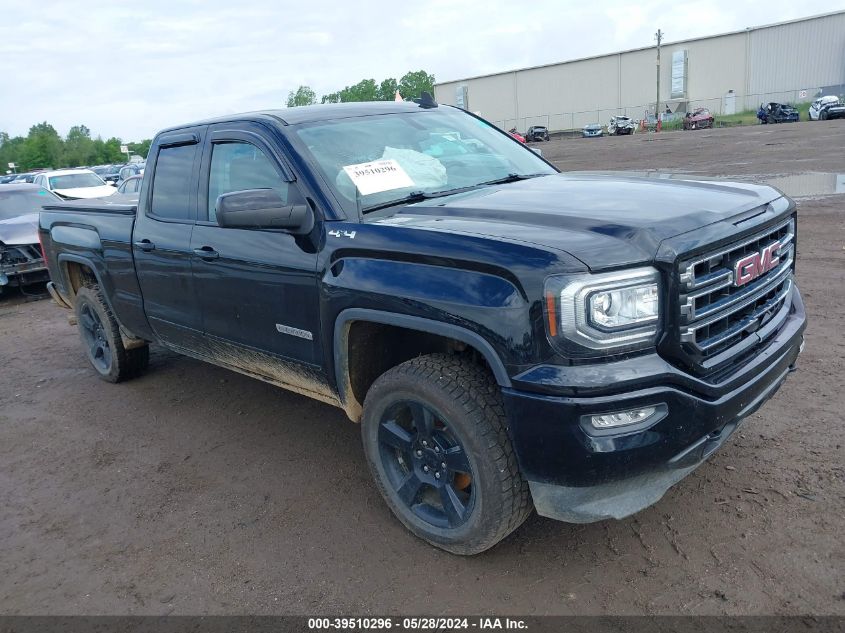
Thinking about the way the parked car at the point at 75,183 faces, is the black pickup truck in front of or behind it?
in front

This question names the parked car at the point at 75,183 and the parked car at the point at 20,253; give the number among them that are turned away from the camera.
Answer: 0

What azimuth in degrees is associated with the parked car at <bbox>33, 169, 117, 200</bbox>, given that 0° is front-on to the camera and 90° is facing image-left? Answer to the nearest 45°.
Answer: approximately 315°

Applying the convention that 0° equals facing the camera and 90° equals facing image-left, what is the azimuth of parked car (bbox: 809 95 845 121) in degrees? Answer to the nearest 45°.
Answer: approximately 45°

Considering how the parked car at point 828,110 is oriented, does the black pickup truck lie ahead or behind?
ahead

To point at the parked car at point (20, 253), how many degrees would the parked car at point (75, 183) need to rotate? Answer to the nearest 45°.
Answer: approximately 45° to its right

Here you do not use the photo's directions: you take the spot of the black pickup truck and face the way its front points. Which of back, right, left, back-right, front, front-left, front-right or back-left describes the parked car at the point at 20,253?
back

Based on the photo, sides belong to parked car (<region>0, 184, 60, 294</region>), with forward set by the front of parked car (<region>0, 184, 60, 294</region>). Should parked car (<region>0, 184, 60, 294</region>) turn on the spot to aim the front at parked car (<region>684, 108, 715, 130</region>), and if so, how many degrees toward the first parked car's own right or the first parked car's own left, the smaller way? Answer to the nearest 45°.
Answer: approximately 90° to the first parked car's own left

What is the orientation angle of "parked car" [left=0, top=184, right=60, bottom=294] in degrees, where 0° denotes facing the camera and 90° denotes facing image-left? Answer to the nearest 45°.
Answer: approximately 315°

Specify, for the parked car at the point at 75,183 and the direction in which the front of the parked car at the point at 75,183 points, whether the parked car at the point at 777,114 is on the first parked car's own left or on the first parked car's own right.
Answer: on the first parked car's own left

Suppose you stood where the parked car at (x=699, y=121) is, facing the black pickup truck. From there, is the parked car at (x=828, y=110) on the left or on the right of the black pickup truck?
left
